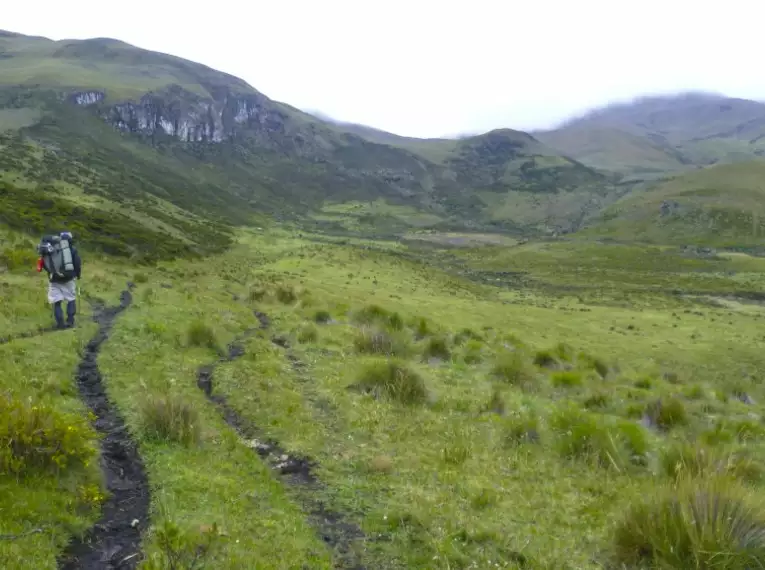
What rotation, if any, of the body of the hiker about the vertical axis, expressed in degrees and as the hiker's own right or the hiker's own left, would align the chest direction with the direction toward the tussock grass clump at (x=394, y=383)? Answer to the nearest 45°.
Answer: approximately 135° to the hiker's own right

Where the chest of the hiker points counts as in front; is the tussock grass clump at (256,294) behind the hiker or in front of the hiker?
in front

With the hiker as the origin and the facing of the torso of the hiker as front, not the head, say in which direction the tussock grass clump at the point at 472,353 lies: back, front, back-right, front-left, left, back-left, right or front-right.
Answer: right

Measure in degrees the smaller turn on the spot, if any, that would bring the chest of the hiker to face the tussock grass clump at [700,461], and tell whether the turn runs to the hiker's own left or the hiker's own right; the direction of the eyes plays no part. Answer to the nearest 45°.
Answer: approximately 135° to the hiker's own right

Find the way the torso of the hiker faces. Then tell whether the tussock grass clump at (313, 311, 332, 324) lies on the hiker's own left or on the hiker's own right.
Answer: on the hiker's own right

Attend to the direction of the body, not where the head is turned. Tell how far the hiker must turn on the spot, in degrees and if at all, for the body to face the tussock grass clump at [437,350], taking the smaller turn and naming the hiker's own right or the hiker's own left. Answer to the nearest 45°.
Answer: approximately 90° to the hiker's own right

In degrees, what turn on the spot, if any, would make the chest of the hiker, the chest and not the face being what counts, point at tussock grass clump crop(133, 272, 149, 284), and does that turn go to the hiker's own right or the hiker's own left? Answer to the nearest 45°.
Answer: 0° — they already face it

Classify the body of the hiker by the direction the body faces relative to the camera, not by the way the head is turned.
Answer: away from the camera

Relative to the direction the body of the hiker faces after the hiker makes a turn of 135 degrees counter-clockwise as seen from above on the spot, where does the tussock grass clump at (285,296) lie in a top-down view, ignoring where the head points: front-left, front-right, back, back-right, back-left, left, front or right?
back

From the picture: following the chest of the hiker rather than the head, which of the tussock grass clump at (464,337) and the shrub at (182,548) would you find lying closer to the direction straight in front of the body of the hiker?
the tussock grass clump

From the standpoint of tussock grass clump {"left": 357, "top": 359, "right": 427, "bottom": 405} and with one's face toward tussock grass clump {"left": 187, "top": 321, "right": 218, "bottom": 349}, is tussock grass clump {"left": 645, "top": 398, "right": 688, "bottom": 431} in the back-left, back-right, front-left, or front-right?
back-right

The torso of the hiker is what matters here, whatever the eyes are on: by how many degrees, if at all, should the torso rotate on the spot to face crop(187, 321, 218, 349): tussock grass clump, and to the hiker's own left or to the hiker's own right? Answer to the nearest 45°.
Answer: approximately 90° to the hiker's own right

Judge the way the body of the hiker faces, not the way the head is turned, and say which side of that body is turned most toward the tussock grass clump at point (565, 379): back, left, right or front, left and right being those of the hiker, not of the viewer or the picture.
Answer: right
